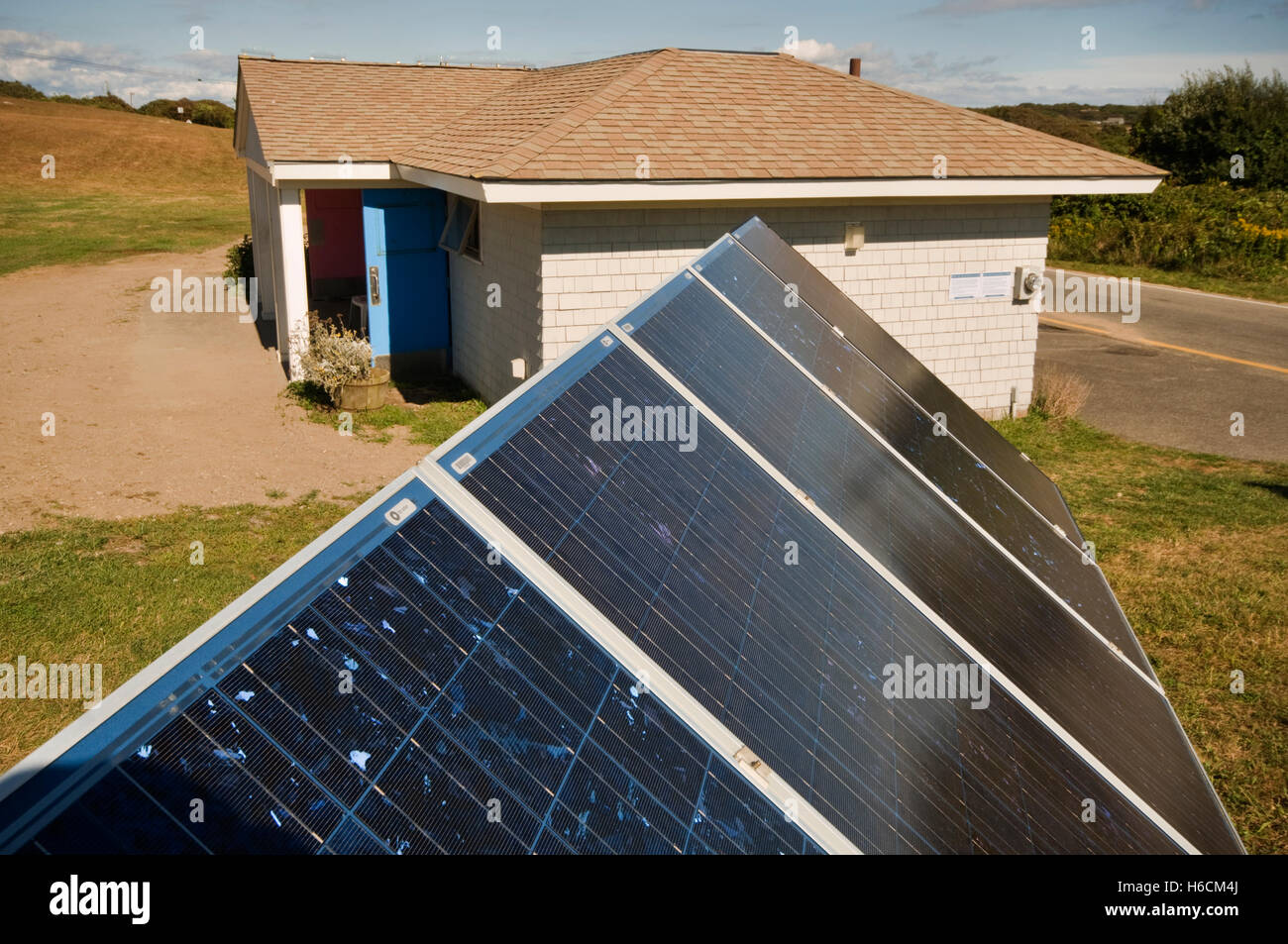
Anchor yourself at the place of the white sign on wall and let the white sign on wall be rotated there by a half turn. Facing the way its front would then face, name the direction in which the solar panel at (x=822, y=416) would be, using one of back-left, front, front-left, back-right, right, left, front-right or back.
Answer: back

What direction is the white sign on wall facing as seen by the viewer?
toward the camera

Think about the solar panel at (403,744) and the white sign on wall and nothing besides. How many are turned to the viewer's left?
0

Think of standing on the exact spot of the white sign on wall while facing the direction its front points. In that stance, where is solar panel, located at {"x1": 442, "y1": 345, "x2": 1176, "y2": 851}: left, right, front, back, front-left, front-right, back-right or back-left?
front

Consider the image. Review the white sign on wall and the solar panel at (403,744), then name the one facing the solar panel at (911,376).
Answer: the white sign on wall

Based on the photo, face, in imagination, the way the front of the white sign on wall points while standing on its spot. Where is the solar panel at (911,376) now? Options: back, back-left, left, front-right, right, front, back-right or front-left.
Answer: front

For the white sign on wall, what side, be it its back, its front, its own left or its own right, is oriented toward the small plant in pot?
right

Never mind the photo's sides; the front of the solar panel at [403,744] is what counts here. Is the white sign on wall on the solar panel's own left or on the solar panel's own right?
on the solar panel's own left

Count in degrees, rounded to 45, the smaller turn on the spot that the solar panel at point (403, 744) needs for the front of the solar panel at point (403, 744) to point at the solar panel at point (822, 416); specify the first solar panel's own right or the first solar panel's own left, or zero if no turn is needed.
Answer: approximately 90° to the first solar panel's own left

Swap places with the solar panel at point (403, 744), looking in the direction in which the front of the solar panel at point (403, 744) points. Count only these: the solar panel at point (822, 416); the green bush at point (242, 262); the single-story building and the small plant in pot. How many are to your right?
0

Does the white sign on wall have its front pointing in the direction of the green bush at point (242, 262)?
no

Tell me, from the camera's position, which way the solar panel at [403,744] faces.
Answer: facing the viewer and to the right of the viewer
